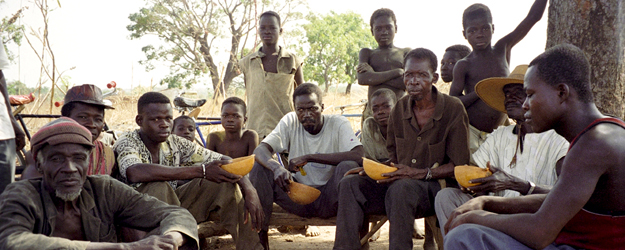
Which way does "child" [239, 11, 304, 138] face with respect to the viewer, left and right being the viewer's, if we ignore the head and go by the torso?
facing the viewer

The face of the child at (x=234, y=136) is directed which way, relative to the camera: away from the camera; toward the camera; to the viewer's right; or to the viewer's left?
toward the camera

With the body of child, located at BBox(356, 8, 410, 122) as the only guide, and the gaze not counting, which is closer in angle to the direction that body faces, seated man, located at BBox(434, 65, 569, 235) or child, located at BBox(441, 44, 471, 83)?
the seated man

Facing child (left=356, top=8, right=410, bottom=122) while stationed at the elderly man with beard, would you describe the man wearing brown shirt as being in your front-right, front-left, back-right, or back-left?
front-right

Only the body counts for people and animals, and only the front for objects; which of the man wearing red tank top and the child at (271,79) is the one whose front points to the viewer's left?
the man wearing red tank top

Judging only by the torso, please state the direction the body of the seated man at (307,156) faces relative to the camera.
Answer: toward the camera

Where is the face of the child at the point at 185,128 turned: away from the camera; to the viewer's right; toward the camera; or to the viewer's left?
toward the camera

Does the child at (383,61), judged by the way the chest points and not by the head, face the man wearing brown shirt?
yes

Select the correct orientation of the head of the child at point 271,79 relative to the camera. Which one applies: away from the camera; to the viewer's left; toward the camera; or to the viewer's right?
toward the camera

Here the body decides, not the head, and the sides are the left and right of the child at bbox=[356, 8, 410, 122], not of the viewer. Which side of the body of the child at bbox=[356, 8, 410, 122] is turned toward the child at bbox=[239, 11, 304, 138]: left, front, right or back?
right

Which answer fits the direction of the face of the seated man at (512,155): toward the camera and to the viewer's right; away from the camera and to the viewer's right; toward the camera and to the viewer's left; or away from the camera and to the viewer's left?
toward the camera and to the viewer's left

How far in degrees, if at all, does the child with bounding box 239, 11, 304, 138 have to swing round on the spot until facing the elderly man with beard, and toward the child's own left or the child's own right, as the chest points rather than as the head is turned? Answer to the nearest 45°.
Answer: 0° — they already face them

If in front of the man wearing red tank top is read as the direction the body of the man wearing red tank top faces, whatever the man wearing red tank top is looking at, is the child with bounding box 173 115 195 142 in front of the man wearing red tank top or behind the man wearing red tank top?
in front

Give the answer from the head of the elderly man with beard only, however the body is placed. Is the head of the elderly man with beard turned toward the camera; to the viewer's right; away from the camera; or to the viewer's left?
toward the camera

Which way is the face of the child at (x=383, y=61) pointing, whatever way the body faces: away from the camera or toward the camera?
toward the camera

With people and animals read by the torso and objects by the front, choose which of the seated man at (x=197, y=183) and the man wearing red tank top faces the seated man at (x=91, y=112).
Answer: the man wearing red tank top

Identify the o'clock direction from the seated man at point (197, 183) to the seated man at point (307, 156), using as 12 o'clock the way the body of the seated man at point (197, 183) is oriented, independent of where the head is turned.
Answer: the seated man at point (307, 156) is roughly at 10 o'clock from the seated man at point (197, 183).
